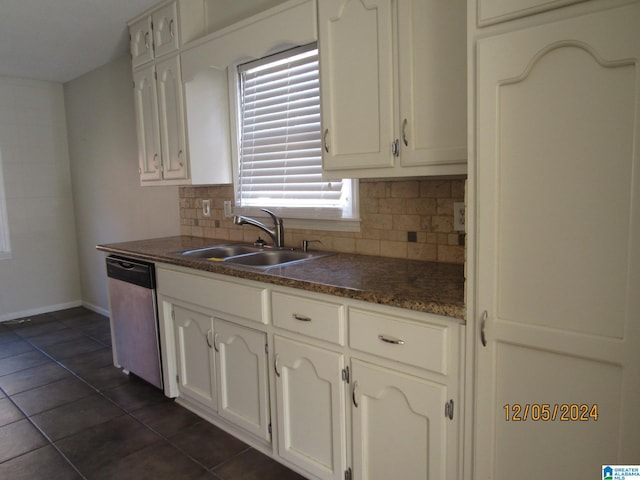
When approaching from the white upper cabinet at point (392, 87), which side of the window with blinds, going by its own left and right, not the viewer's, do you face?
left

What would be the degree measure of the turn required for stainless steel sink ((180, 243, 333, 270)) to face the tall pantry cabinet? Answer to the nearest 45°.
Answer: approximately 90° to its left

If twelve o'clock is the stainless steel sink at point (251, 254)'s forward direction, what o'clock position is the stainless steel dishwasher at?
The stainless steel dishwasher is roughly at 2 o'clock from the stainless steel sink.

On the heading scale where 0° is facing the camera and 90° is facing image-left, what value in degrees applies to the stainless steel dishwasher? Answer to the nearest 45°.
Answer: approximately 45°

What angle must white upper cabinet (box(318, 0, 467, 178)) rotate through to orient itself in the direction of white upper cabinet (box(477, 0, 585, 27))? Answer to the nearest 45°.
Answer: approximately 90° to its left

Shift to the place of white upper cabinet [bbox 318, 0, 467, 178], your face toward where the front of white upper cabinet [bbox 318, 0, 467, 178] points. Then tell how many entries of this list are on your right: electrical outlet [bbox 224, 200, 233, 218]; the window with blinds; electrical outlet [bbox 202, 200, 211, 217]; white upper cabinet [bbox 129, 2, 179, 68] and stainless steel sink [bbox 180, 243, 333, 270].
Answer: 5

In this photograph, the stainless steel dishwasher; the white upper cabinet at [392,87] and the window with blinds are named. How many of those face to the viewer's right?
0

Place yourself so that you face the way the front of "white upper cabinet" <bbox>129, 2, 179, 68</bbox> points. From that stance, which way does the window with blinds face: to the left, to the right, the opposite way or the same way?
the same way

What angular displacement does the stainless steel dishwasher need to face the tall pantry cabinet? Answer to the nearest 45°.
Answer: approximately 90° to its left

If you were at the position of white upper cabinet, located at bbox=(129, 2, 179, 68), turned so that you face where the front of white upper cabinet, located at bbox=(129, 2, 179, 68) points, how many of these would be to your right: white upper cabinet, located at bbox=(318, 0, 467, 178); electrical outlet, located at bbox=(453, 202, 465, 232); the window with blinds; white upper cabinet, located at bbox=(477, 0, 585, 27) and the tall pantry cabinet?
0

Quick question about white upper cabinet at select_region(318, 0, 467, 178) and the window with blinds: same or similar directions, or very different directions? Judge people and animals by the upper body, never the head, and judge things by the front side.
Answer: same or similar directions

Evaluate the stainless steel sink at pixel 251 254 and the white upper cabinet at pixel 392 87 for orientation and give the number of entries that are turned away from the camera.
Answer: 0

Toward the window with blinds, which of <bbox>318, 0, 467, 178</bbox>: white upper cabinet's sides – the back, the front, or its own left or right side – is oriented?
right

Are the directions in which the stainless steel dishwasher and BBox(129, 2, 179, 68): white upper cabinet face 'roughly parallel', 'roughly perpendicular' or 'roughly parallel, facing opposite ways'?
roughly parallel

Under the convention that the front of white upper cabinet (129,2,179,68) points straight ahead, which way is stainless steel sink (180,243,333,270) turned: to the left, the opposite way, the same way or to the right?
the same way

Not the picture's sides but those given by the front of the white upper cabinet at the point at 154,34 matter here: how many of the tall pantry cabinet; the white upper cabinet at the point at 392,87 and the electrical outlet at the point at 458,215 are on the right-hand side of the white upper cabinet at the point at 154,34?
0

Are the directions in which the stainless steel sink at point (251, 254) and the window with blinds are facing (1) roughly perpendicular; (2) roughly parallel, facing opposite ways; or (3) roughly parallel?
roughly parallel

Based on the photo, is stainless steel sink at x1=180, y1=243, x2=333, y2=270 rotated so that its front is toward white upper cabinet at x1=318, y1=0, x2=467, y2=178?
no

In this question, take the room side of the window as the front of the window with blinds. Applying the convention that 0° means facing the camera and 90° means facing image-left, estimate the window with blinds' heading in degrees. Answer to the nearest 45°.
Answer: approximately 45°

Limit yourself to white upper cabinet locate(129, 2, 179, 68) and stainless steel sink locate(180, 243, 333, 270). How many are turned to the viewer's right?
0
